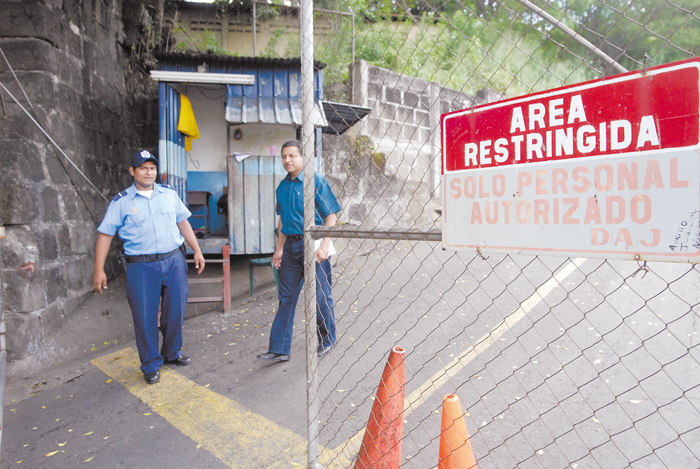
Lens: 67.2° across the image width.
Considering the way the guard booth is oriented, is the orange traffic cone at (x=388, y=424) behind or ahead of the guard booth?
ahead

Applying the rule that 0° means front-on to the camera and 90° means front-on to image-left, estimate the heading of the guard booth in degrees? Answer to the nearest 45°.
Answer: approximately 0°

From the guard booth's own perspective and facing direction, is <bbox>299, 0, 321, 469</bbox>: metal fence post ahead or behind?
ahead
